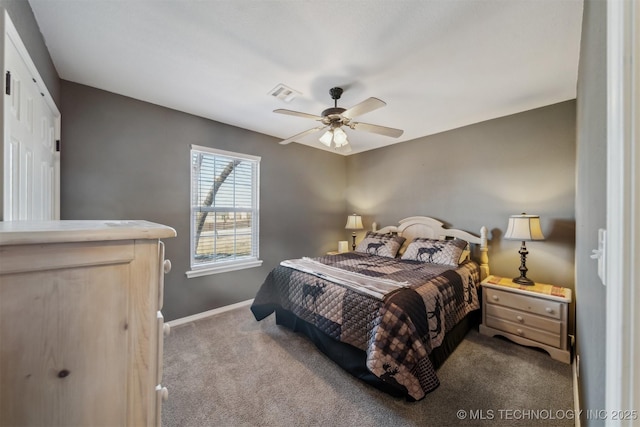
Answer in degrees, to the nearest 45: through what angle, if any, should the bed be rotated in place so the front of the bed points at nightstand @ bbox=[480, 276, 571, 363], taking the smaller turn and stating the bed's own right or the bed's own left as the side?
approximately 135° to the bed's own left

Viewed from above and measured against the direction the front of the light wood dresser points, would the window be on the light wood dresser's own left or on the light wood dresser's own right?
on the light wood dresser's own left

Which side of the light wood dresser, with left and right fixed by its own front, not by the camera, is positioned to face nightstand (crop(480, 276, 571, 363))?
front

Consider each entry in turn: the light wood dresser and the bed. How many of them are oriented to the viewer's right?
1

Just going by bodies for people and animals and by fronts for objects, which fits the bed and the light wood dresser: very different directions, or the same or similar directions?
very different directions

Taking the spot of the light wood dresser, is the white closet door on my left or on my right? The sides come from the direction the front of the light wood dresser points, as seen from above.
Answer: on my left

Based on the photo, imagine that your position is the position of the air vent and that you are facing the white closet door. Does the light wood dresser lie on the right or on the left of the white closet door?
left

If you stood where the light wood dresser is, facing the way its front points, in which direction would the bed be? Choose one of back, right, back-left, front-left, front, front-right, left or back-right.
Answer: front

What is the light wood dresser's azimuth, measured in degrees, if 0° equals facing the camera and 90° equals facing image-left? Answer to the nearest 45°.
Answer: approximately 270°

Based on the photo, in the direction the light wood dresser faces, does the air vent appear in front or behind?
in front

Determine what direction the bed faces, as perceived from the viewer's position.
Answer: facing the viewer and to the left of the viewer
